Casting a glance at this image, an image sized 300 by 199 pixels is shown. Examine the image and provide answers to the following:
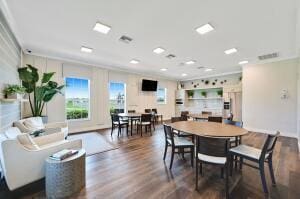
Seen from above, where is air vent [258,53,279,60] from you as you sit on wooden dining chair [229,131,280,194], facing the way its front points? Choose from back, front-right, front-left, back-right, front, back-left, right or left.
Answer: front-right

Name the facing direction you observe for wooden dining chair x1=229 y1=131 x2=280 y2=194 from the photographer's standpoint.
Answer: facing away from the viewer and to the left of the viewer

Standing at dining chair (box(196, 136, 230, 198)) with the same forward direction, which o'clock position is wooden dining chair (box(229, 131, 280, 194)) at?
The wooden dining chair is roughly at 2 o'clock from the dining chair.

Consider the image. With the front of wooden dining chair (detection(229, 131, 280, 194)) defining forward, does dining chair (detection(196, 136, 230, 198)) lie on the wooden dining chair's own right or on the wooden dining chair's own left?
on the wooden dining chair's own left

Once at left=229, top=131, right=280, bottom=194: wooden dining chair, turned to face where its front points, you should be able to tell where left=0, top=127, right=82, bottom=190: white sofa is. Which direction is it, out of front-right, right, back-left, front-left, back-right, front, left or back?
left

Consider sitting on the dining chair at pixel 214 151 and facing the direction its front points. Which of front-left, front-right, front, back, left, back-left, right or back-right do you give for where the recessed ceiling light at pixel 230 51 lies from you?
front

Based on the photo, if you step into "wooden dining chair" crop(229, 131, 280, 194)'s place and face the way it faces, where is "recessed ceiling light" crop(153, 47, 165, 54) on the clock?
The recessed ceiling light is roughly at 11 o'clock from the wooden dining chair.

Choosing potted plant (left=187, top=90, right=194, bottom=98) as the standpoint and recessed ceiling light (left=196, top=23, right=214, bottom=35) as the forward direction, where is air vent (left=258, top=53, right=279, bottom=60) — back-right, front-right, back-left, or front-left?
front-left

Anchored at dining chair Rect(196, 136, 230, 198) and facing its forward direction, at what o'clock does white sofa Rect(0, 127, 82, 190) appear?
The white sofa is roughly at 8 o'clock from the dining chair.

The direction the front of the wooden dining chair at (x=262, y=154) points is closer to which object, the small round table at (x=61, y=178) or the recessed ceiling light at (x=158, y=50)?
the recessed ceiling light

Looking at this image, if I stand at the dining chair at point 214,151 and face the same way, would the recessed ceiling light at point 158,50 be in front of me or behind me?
in front

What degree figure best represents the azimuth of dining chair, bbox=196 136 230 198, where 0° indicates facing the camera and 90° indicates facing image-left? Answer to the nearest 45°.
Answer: approximately 180°

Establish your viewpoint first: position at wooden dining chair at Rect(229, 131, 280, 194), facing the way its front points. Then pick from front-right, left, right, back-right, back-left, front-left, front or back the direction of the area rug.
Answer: front-left

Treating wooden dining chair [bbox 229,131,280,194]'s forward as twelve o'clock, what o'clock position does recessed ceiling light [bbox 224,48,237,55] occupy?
The recessed ceiling light is roughly at 1 o'clock from the wooden dining chair.

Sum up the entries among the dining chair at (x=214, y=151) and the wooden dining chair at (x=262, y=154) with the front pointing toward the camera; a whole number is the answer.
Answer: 0

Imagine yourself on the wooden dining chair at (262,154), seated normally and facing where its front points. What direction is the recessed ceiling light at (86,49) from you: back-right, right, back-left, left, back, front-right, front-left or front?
front-left
